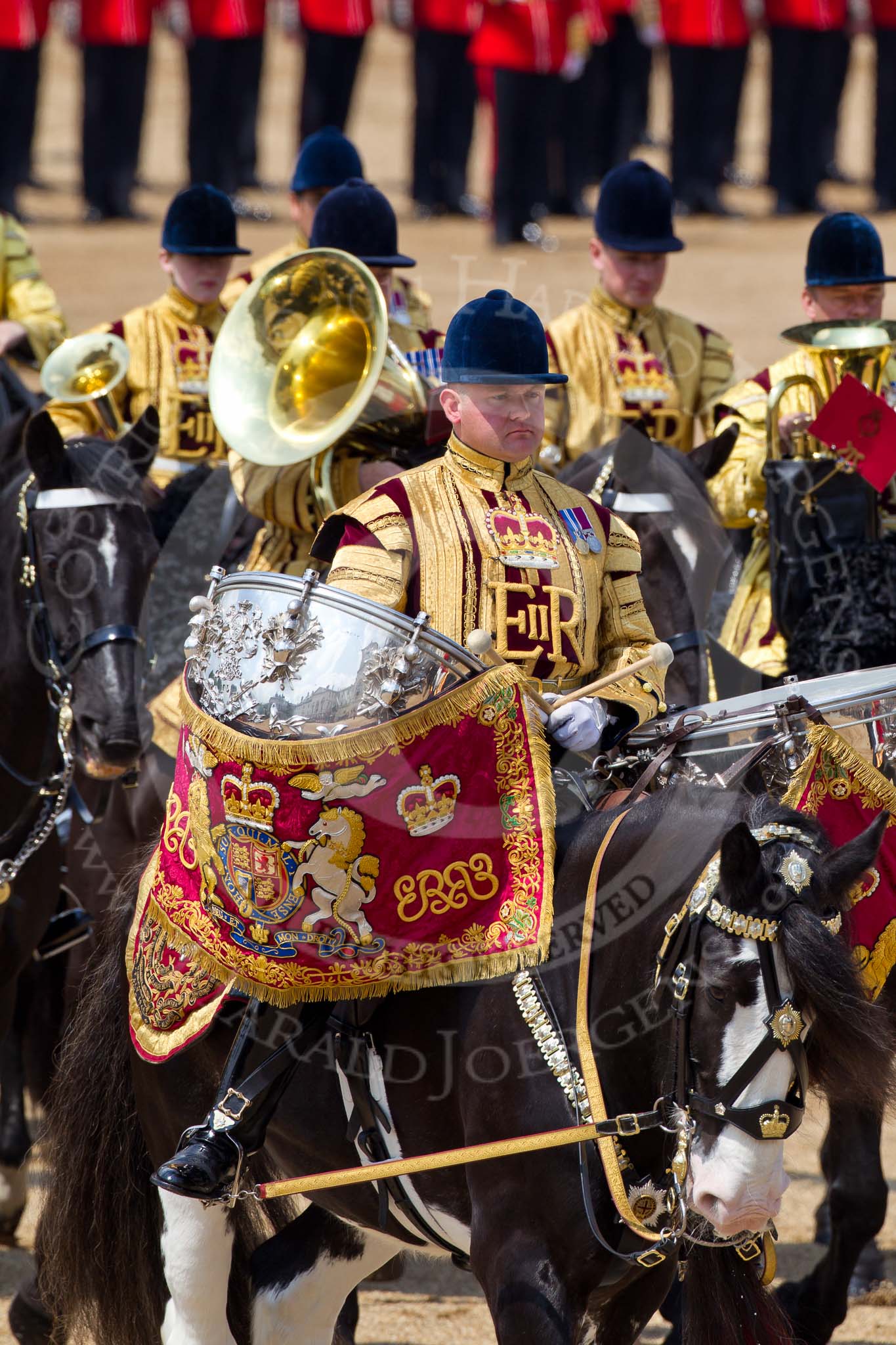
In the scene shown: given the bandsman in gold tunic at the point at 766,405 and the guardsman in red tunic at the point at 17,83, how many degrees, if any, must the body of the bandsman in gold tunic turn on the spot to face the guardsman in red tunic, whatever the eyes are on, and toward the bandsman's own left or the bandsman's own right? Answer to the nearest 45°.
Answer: approximately 180°

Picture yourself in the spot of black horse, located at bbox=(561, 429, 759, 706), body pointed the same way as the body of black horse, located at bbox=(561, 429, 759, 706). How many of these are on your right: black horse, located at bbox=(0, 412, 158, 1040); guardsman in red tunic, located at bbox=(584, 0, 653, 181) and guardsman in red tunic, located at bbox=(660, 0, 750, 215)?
1

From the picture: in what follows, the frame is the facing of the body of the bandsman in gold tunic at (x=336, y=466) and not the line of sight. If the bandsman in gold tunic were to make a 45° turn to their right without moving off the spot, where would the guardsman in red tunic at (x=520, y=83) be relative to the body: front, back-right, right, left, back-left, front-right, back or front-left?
back

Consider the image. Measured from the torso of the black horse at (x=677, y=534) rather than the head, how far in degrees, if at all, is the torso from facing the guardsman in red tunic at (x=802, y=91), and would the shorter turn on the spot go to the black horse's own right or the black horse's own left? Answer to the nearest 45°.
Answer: approximately 135° to the black horse's own left

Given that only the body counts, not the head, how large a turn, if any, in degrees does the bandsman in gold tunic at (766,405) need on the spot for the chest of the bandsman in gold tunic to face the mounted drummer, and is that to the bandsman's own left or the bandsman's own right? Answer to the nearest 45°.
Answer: approximately 45° to the bandsman's own right

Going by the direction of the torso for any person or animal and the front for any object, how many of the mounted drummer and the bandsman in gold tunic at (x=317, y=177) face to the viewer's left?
0

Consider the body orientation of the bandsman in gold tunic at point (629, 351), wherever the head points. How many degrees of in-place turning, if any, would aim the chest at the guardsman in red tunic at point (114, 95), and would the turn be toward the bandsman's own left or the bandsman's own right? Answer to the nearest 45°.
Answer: approximately 180°

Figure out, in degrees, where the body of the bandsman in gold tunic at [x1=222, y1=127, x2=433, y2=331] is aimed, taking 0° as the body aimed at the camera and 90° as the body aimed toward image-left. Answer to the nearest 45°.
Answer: approximately 315°

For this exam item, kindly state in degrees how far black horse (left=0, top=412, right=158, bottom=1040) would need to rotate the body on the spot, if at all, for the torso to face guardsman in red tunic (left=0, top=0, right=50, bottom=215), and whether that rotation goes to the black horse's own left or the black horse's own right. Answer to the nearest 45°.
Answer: approximately 135° to the black horse's own left

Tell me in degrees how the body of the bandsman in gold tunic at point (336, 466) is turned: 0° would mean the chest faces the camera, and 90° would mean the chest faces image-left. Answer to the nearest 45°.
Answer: approximately 315°

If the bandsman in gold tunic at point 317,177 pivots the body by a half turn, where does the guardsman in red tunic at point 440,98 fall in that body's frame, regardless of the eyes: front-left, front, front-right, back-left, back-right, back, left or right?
front-right

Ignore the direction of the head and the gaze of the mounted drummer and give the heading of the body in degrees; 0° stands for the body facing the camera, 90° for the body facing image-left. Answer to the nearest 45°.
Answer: approximately 315°
